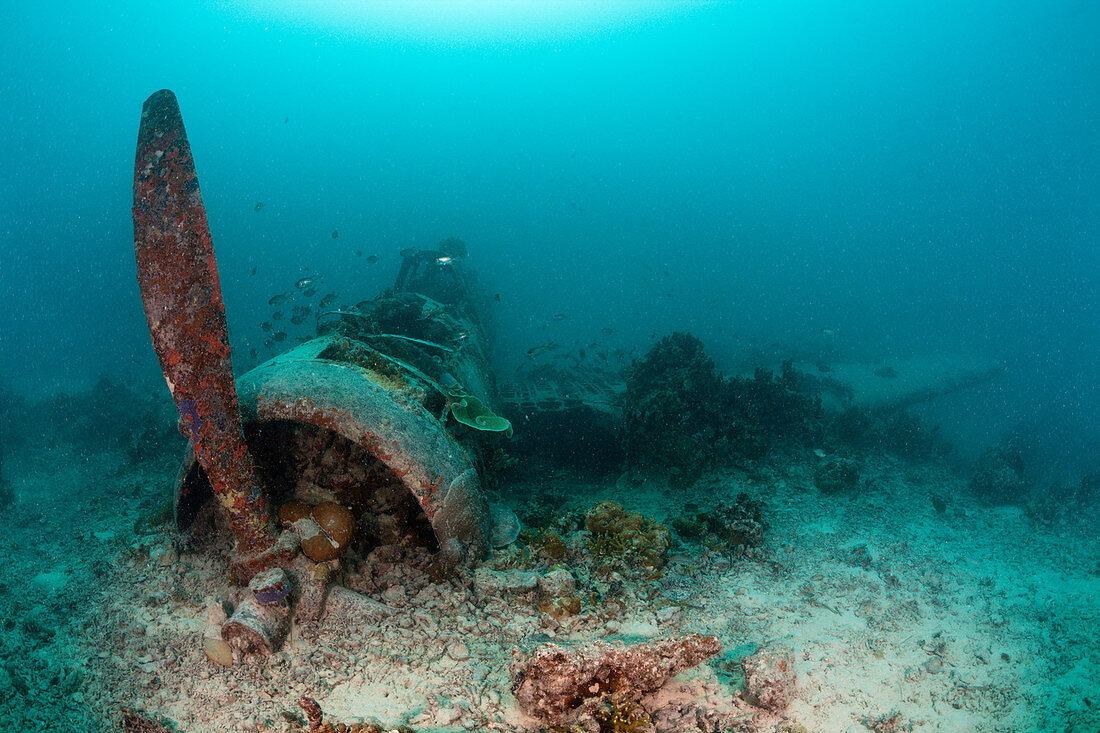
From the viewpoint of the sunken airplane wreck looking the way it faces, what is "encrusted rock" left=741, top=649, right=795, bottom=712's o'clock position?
The encrusted rock is roughly at 9 o'clock from the sunken airplane wreck.

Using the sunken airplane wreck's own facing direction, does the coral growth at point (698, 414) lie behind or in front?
behind

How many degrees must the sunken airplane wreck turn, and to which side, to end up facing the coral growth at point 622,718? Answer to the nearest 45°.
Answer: approximately 90° to its left

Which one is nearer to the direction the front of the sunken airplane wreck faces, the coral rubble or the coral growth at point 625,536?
the coral rubble

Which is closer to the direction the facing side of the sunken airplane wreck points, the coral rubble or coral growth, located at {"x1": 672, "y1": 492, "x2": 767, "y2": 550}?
the coral rubble

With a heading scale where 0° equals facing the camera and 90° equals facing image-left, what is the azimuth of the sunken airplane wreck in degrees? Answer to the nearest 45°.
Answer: approximately 45°
